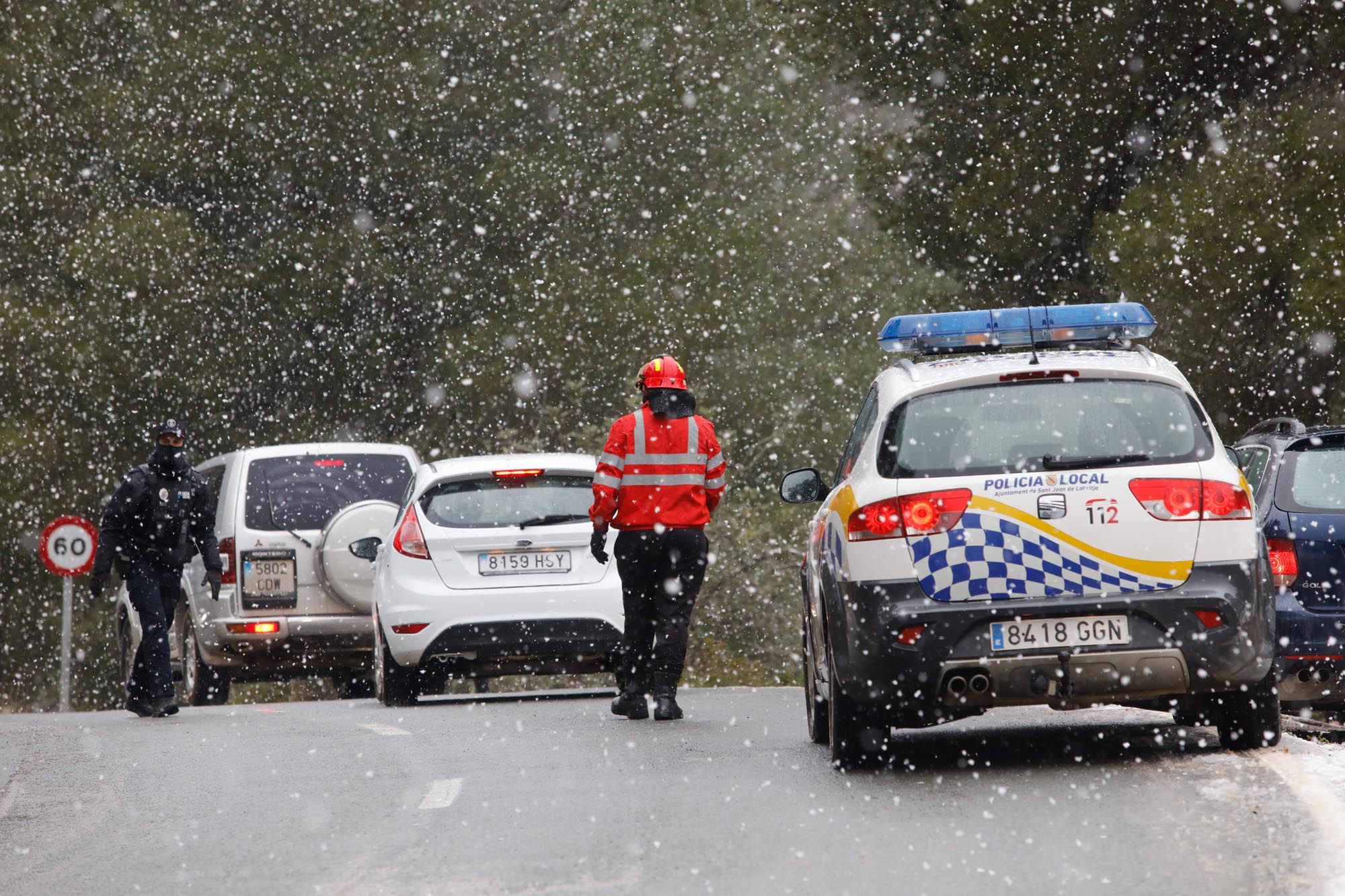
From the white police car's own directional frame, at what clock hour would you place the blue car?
The blue car is roughly at 1 o'clock from the white police car.

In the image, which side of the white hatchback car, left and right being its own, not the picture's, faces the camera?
back

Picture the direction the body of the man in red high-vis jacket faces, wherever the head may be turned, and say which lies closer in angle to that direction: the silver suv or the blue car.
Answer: the silver suv

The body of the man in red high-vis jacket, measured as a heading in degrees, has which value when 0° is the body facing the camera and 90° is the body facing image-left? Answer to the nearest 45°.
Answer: approximately 180°

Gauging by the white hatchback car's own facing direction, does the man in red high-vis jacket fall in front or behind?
behind

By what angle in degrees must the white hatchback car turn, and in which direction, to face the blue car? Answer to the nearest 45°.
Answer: approximately 135° to its right

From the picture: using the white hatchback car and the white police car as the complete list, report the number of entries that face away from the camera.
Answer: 2

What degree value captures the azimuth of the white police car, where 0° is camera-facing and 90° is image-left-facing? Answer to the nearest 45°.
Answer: approximately 180°

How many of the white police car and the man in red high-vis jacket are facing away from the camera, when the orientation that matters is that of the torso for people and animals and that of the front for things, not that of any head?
2

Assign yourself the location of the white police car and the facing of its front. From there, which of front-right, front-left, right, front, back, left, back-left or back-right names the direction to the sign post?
front-left
